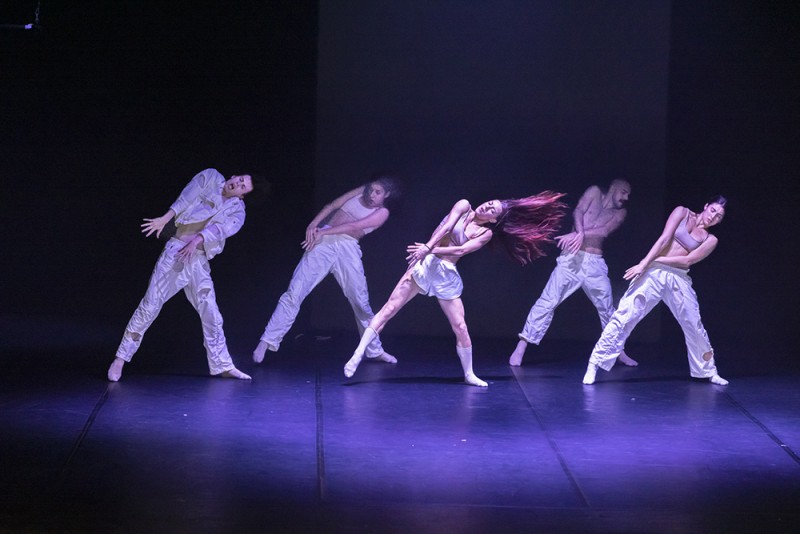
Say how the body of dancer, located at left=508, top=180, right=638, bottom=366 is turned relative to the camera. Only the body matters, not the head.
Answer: toward the camera

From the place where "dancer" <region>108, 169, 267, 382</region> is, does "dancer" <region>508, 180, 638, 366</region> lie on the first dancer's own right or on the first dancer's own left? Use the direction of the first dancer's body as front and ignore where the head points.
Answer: on the first dancer's own left

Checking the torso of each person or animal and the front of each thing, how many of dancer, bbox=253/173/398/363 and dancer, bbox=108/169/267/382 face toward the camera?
2

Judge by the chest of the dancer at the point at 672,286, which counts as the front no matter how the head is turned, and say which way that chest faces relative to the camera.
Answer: toward the camera

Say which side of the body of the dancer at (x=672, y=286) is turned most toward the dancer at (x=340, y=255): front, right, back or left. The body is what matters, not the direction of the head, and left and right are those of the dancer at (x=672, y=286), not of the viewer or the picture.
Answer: right

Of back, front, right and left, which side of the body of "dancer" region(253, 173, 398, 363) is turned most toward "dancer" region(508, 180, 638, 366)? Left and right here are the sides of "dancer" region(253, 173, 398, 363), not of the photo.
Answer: left

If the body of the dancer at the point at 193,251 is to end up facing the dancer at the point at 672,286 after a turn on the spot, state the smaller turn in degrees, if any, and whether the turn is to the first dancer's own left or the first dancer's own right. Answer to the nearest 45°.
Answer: approximately 90° to the first dancer's own left

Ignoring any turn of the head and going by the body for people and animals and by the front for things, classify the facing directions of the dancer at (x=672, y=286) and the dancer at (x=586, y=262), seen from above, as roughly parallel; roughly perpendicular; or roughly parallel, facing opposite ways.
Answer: roughly parallel

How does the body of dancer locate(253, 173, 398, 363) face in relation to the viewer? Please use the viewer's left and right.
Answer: facing the viewer

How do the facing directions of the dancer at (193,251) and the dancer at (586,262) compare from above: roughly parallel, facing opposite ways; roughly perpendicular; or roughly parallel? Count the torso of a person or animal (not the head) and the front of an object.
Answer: roughly parallel
